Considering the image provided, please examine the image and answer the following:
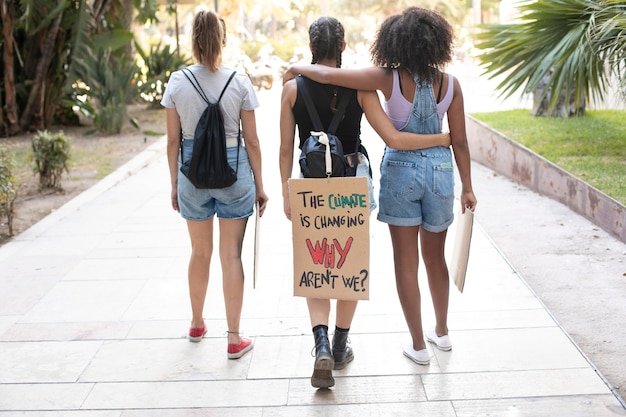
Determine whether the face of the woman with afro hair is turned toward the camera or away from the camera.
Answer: away from the camera

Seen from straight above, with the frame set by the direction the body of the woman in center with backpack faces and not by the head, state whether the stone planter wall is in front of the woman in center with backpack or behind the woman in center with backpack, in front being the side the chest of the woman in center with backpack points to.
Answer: in front

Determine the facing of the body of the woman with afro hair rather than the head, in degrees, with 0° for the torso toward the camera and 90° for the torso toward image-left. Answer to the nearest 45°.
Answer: approximately 180°

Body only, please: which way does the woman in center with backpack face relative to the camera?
away from the camera

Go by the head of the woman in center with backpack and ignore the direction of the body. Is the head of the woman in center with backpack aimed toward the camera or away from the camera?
away from the camera

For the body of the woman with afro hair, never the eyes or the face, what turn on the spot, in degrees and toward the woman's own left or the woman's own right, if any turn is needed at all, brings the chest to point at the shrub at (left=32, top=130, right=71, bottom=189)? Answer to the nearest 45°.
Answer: approximately 45° to the woman's own left

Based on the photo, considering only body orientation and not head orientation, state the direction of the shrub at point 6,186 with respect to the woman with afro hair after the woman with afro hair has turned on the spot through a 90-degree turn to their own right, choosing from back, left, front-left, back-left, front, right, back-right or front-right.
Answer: back-left

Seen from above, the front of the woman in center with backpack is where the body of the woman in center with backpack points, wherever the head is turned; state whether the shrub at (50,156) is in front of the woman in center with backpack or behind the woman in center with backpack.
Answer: in front

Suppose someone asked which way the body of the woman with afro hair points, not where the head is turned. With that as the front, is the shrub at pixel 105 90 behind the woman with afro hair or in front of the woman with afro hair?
in front
